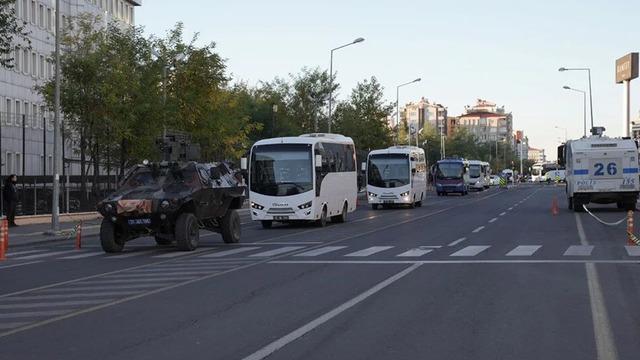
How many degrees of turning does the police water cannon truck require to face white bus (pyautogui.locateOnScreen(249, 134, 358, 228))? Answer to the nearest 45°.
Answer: approximately 135° to its left

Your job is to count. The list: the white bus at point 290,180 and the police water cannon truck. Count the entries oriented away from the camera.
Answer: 1

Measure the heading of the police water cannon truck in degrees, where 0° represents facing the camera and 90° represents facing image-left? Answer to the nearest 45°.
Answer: approximately 180°

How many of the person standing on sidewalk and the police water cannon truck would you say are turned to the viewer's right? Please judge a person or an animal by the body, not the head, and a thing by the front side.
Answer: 1

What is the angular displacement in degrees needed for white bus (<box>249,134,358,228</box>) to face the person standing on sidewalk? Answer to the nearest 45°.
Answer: approximately 45° to its right

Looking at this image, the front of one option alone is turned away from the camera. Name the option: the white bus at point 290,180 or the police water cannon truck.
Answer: the police water cannon truck

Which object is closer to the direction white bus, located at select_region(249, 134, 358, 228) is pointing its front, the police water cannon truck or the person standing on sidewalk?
the person standing on sidewalk

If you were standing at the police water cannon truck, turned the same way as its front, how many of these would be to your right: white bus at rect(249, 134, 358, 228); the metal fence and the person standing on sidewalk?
0

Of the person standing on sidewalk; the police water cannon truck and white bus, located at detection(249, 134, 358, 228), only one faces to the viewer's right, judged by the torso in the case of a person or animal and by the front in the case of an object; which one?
the person standing on sidewalk

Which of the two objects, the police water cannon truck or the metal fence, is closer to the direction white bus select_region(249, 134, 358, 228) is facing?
the metal fence

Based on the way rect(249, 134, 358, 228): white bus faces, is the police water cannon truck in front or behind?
behind

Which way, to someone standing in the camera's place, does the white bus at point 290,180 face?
facing the viewer and to the left of the viewer

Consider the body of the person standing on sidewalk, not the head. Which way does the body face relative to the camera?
to the viewer's right
